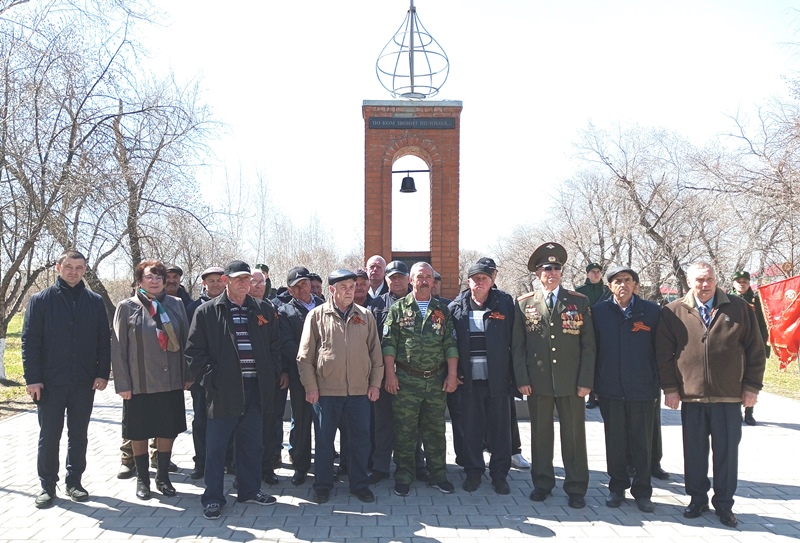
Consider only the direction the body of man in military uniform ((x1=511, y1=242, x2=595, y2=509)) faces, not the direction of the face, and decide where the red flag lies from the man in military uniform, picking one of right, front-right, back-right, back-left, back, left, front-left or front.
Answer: back-left

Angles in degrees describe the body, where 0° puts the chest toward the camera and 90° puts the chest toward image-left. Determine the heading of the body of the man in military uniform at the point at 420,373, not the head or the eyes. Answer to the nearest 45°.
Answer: approximately 0°

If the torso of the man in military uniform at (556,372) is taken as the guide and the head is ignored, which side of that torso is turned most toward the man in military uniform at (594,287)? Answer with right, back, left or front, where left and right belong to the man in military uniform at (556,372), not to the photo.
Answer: back

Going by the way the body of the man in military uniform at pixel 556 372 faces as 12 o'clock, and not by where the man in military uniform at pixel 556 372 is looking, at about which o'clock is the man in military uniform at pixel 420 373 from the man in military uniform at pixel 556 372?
the man in military uniform at pixel 420 373 is roughly at 3 o'clock from the man in military uniform at pixel 556 372.

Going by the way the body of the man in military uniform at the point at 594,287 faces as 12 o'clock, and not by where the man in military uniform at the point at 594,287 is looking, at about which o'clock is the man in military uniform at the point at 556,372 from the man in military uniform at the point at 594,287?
the man in military uniform at the point at 556,372 is roughly at 12 o'clock from the man in military uniform at the point at 594,287.

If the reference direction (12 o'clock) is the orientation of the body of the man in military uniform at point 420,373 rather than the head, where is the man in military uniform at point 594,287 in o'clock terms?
the man in military uniform at point 594,287 is roughly at 7 o'clock from the man in military uniform at point 420,373.

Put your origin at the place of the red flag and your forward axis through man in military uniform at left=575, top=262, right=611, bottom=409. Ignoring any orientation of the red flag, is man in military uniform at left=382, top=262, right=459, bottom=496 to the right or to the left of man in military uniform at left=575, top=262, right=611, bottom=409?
left
